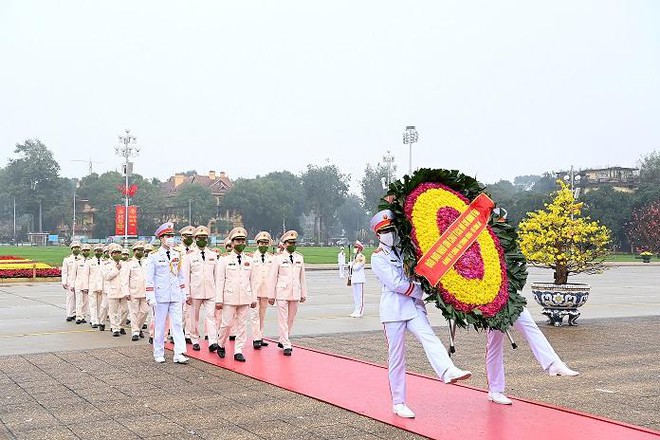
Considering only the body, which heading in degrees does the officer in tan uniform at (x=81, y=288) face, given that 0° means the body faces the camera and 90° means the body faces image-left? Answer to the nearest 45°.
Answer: approximately 315°

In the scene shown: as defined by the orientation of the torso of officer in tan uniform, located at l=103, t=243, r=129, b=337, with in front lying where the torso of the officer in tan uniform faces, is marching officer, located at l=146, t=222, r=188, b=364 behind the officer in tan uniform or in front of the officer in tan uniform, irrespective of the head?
in front

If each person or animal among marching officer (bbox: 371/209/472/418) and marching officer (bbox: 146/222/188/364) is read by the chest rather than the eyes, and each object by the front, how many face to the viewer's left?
0

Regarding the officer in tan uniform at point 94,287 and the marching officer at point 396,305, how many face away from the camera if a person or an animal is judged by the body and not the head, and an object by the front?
0

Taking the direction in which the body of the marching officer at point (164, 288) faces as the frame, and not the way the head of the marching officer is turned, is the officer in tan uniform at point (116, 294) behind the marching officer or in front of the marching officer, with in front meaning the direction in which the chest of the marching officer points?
behind

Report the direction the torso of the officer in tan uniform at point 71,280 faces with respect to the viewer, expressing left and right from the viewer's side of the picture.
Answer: facing the viewer and to the right of the viewer

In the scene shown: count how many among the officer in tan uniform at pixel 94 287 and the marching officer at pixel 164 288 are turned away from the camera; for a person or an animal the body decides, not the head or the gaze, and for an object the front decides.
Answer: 0

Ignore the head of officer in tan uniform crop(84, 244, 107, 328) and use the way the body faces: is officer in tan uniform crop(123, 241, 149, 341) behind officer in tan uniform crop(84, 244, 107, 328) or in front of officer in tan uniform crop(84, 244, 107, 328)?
in front

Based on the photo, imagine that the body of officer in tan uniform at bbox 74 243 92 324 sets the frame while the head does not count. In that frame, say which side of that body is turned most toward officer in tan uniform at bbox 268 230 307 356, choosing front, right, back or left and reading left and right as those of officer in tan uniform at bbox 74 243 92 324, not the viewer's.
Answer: front

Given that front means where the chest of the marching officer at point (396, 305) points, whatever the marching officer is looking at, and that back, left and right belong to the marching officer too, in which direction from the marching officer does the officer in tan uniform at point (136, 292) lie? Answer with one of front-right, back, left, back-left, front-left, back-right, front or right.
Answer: back

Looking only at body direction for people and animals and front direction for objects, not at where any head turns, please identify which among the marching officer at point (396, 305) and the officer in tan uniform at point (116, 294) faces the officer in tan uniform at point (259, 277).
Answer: the officer in tan uniform at point (116, 294)
